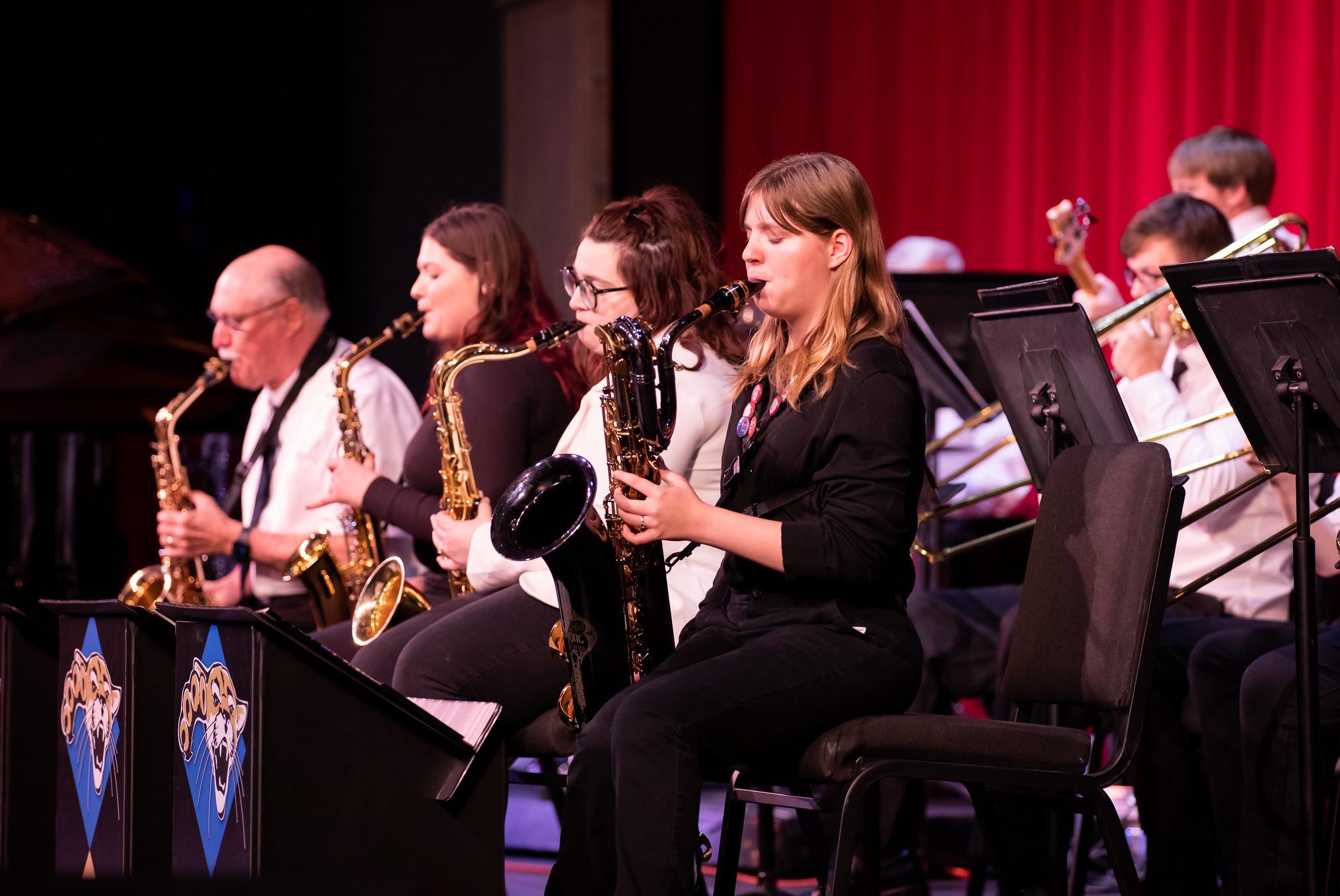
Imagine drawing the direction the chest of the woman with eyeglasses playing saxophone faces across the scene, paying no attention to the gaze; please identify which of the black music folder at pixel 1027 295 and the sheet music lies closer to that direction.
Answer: the sheet music

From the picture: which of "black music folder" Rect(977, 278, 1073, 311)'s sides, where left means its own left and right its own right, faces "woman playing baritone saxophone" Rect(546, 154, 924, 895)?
back

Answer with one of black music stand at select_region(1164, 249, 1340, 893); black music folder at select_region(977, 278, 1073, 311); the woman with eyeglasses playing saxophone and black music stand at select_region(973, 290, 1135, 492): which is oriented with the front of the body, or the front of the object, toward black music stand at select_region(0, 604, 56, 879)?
the woman with eyeglasses playing saxophone

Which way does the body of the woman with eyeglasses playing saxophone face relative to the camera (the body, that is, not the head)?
to the viewer's left

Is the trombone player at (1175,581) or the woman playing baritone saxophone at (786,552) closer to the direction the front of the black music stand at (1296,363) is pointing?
the trombone player

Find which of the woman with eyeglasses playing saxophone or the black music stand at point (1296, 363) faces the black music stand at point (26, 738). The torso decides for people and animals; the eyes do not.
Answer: the woman with eyeglasses playing saxophone

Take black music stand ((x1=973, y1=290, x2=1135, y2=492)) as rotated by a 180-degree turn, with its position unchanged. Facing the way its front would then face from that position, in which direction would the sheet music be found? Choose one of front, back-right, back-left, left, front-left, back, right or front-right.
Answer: front

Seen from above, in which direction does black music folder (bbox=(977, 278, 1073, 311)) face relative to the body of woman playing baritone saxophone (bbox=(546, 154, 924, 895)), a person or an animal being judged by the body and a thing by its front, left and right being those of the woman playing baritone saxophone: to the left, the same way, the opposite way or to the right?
the opposite way

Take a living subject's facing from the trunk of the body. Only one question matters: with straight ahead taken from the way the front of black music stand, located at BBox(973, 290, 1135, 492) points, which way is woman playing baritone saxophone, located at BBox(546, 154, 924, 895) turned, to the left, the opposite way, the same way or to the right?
the opposite way

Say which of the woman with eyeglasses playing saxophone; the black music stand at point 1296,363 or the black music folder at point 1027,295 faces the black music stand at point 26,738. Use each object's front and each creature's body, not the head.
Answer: the woman with eyeglasses playing saxophone

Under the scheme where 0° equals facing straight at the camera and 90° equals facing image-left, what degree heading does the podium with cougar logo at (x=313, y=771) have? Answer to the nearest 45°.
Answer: approximately 45°

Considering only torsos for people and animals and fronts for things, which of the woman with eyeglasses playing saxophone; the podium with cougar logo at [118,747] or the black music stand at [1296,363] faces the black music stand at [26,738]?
the woman with eyeglasses playing saxophone

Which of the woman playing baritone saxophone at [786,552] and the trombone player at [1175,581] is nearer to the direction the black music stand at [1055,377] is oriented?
the trombone player

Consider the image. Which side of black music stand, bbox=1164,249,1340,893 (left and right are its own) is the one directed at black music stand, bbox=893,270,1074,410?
left

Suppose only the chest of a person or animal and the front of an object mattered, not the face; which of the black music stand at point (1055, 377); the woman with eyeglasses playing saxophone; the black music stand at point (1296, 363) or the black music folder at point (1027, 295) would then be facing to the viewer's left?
the woman with eyeglasses playing saxophone
